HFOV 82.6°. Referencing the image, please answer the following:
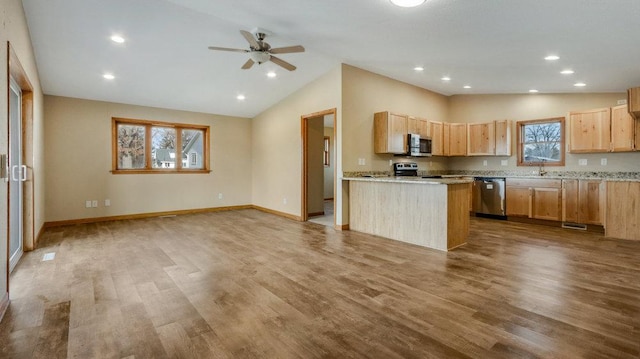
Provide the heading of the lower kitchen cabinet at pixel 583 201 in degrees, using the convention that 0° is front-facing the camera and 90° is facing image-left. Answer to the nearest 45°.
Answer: approximately 0°

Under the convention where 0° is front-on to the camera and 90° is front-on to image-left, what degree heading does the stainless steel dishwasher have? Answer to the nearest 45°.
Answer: approximately 0°

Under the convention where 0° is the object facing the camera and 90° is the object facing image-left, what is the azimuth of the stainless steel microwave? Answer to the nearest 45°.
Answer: approximately 315°

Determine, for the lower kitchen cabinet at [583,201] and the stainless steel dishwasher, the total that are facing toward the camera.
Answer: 2

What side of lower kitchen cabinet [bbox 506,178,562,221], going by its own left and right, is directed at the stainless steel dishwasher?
right

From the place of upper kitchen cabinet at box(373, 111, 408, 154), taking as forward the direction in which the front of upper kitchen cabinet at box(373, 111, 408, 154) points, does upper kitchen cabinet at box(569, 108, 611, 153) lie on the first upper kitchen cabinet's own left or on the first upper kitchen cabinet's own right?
on the first upper kitchen cabinet's own left

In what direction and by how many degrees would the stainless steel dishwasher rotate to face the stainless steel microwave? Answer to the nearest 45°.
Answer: approximately 45° to its right

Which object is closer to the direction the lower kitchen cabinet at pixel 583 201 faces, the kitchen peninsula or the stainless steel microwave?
the kitchen peninsula
